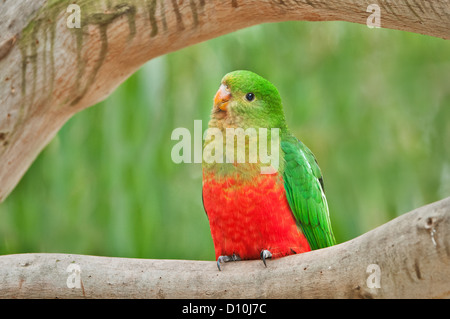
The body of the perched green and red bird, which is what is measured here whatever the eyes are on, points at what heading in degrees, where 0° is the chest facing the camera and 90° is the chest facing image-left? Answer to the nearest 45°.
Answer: approximately 45°
